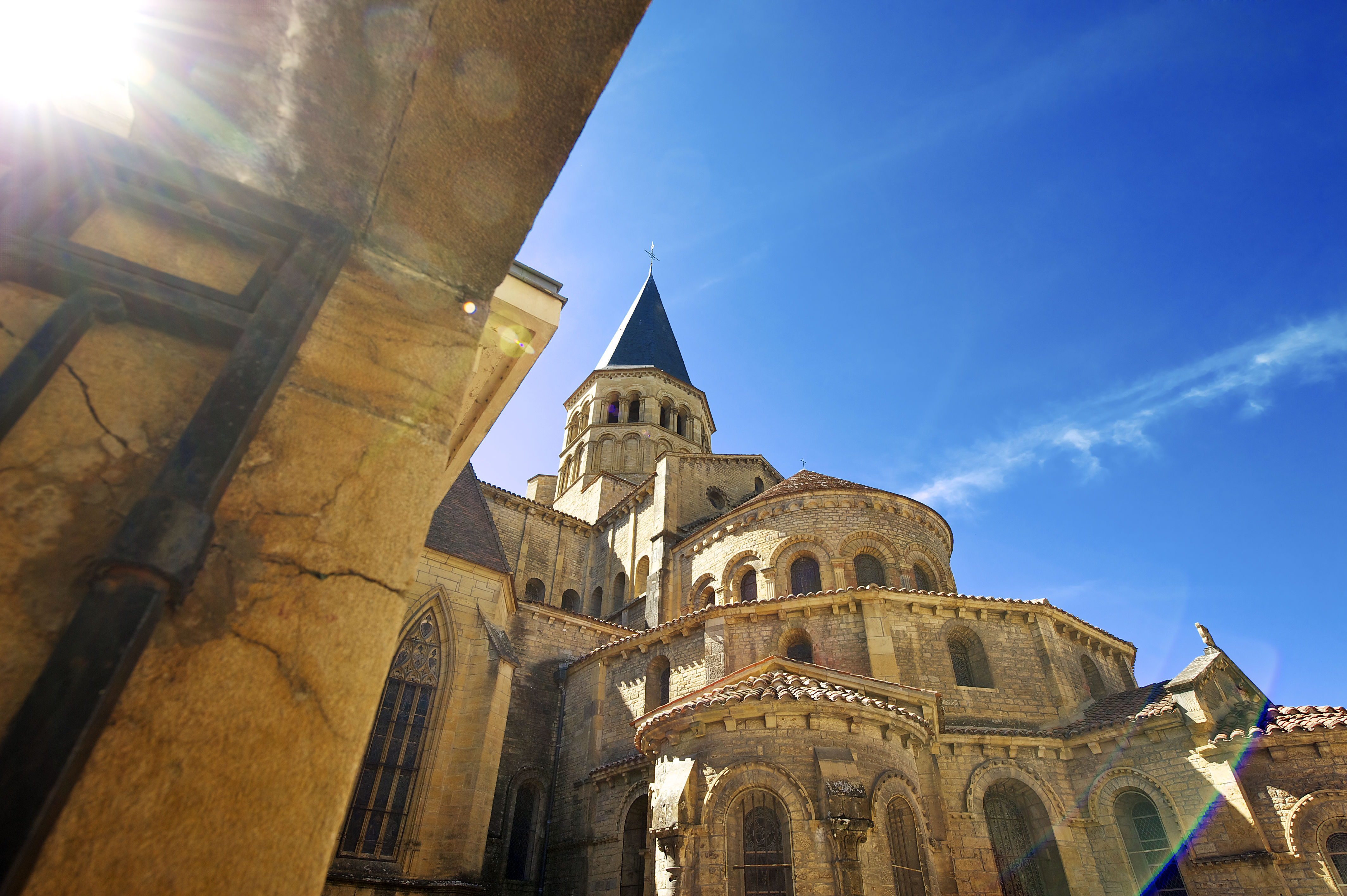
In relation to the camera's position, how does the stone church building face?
facing away from the viewer and to the left of the viewer
